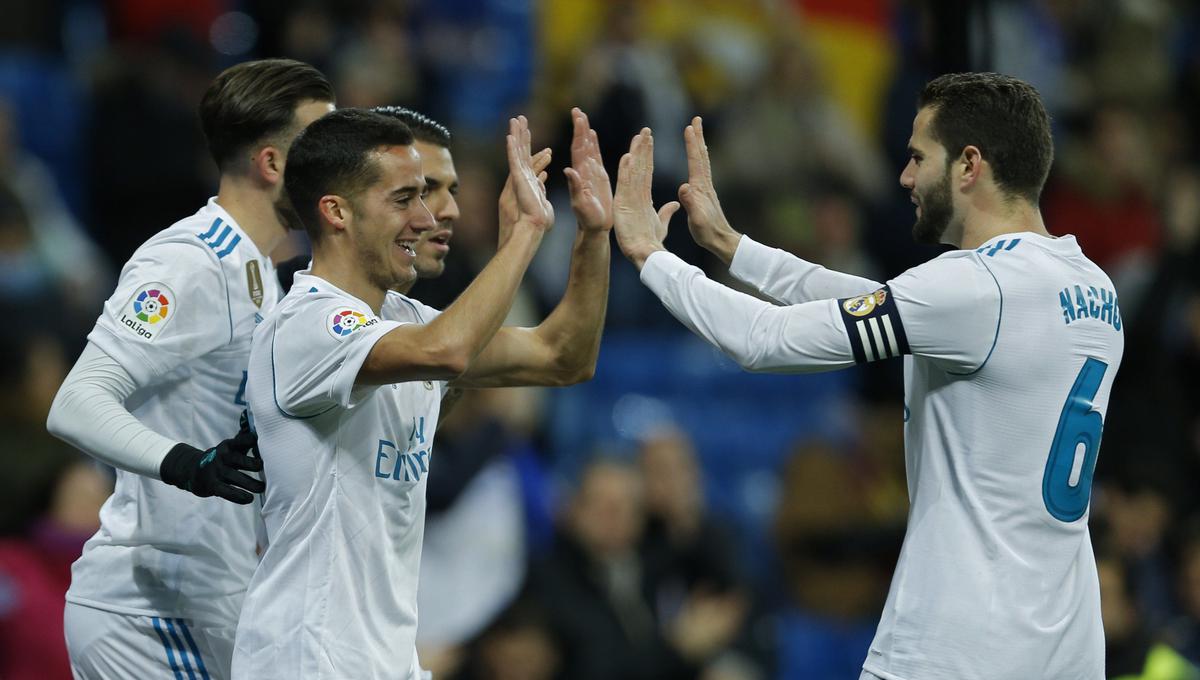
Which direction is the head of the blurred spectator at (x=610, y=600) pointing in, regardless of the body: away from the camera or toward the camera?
toward the camera

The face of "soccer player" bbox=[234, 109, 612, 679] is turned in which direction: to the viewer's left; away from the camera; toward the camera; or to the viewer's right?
to the viewer's right

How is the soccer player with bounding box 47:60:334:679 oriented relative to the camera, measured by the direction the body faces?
to the viewer's right

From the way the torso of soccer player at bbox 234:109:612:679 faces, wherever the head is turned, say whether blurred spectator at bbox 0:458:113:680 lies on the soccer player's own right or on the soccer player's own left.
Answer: on the soccer player's own left

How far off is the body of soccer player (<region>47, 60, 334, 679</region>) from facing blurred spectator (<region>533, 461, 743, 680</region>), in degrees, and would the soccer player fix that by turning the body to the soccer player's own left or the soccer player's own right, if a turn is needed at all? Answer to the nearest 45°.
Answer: approximately 45° to the soccer player's own left

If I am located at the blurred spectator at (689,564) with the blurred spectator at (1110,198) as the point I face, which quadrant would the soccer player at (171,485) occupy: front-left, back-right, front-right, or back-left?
back-right

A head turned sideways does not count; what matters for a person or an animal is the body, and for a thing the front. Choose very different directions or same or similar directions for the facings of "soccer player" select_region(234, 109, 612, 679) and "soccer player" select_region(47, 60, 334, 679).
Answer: same or similar directions

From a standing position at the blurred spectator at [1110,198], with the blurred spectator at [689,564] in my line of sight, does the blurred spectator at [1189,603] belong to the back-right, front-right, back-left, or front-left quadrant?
front-left

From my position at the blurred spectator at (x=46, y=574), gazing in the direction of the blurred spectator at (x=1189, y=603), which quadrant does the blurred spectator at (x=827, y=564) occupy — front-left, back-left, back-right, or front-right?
front-left

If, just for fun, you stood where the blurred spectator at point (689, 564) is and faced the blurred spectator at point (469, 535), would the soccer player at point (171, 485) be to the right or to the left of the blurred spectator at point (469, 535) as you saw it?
left

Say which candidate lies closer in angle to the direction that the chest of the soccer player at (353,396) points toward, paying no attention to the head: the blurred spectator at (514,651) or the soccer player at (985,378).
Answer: the soccer player

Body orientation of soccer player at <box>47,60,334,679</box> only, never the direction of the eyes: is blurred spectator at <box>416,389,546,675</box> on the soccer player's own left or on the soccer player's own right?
on the soccer player's own left

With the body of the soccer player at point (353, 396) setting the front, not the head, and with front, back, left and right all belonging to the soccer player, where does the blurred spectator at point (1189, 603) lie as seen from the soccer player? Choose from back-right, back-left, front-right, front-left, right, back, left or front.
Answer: front-left

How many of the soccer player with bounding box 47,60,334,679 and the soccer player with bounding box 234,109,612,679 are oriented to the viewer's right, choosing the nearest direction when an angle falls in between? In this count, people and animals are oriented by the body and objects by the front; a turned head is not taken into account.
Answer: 2

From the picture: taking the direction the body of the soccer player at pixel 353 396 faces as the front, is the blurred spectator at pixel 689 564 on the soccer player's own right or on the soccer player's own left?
on the soccer player's own left

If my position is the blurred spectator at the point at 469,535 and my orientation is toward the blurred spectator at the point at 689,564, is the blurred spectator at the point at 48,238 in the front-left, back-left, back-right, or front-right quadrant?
back-left

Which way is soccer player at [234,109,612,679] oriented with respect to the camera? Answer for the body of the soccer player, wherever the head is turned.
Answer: to the viewer's right

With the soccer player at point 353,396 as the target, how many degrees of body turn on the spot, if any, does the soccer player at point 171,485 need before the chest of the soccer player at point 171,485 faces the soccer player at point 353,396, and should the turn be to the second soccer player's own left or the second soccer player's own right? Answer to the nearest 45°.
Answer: approximately 45° to the second soccer player's own right

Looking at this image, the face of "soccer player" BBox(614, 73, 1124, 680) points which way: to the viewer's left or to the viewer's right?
to the viewer's left
